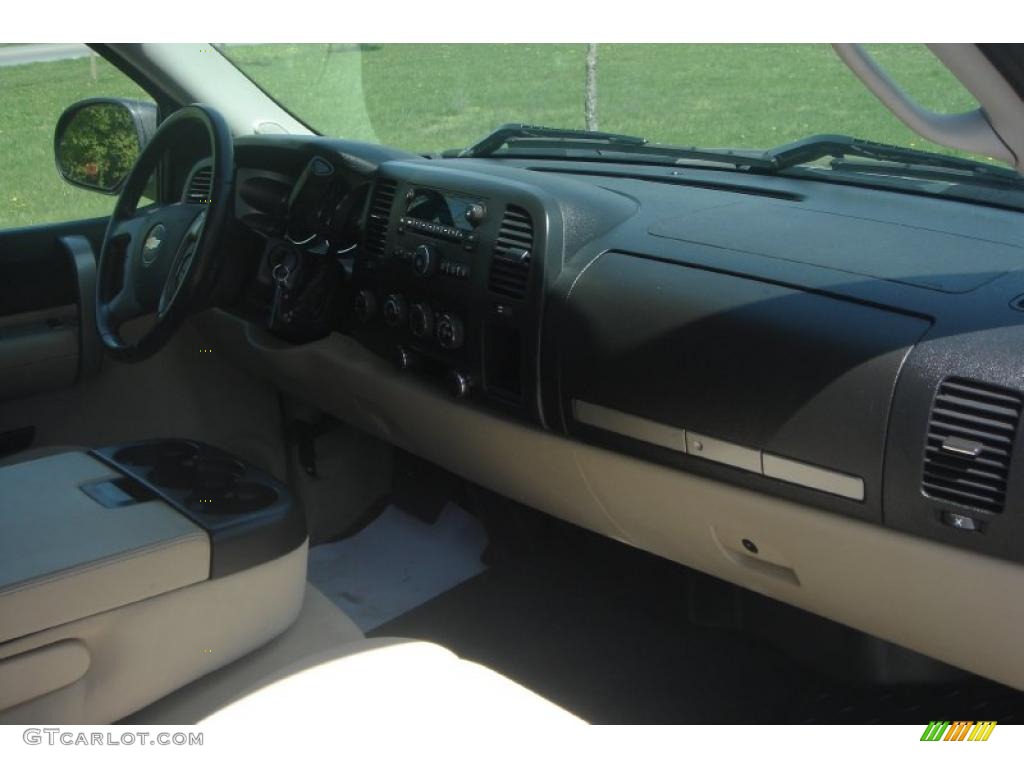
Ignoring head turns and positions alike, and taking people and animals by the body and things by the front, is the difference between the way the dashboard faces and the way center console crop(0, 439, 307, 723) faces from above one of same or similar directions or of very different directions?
very different directions

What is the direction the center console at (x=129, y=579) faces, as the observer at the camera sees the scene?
facing away from the viewer and to the right of the viewer

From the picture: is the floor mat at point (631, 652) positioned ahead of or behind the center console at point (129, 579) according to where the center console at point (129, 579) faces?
ahead

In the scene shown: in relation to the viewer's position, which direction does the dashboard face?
facing the viewer and to the left of the viewer
